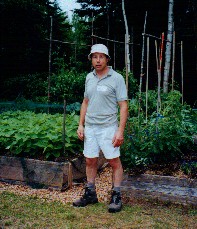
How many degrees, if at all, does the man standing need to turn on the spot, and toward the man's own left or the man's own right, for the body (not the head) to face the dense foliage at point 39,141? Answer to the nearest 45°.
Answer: approximately 90° to the man's own right

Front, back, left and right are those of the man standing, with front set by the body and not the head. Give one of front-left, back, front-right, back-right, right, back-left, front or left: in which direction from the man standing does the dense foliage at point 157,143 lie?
back

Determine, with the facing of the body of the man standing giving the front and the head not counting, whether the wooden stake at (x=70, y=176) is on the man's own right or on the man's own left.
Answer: on the man's own right

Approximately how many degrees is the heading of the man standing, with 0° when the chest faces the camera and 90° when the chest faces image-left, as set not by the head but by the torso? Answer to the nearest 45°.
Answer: approximately 45°

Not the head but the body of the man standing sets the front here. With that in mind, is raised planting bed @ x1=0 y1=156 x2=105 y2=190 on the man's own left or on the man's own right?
on the man's own right
